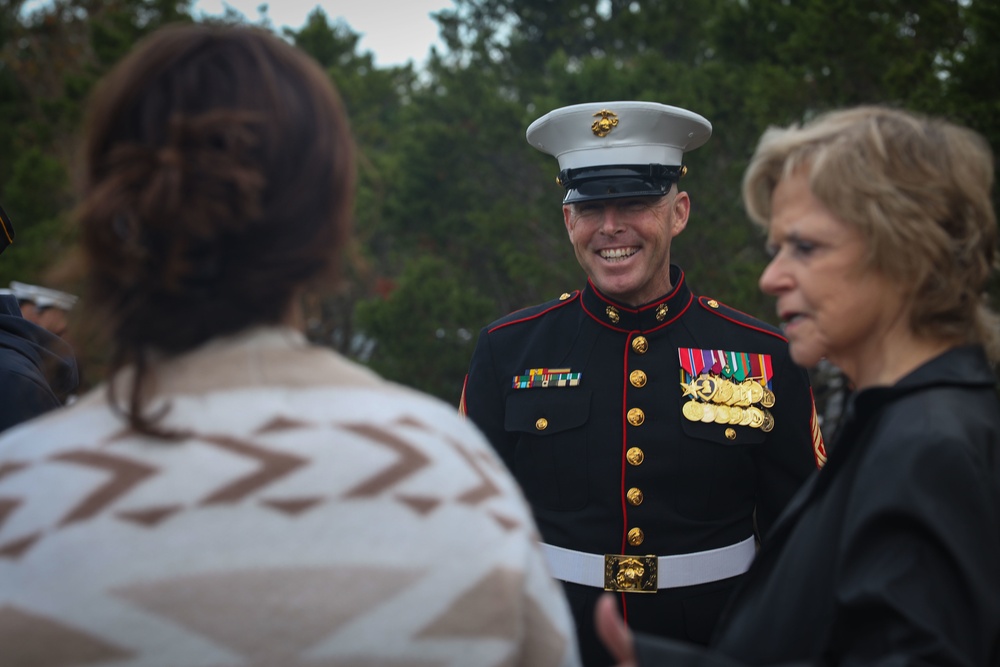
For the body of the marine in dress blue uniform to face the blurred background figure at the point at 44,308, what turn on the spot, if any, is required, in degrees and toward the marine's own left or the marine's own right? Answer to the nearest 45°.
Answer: approximately 135° to the marine's own right

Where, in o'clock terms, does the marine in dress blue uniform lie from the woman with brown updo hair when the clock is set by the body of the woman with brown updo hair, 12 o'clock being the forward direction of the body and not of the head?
The marine in dress blue uniform is roughly at 1 o'clock from the woman with brown updo hair.

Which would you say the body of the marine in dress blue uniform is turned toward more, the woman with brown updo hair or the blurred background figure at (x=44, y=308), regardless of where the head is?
the woman with brown updo hair

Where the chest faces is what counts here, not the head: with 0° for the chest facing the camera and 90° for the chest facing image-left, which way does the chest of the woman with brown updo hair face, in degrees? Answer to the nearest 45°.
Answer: approximately 180°

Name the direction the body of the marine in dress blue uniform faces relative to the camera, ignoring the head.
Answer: toward the camera

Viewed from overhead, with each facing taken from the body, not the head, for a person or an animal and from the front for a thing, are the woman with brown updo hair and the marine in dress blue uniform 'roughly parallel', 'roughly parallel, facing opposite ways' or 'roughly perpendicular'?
roughly parallel, facing opposite ways

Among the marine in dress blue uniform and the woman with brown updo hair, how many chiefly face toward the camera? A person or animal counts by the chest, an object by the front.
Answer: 1

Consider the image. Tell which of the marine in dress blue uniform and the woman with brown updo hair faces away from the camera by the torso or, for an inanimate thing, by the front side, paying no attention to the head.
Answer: the woman with brown updo hair

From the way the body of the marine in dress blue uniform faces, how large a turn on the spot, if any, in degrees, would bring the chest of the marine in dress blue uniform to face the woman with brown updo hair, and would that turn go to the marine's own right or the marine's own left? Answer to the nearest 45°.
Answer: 0° — they already face them

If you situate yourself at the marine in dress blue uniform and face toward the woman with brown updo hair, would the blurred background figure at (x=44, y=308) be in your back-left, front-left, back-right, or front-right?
back-right

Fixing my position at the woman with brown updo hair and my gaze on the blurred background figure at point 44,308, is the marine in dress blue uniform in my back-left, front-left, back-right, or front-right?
front-right

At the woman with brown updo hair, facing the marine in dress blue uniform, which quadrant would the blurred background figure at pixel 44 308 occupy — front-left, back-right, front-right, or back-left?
front-left

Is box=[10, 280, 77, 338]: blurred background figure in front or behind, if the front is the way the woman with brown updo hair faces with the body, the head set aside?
in front
